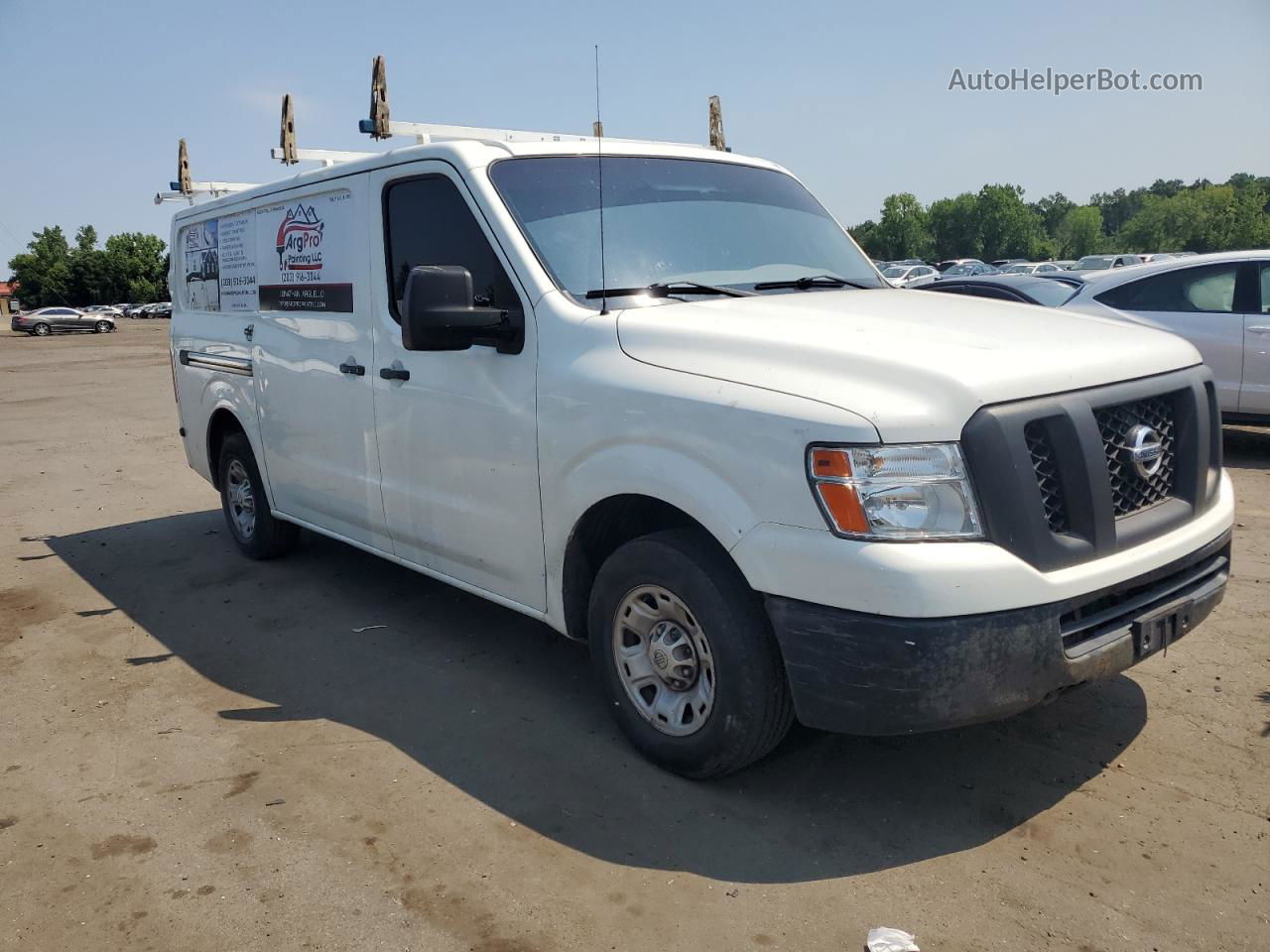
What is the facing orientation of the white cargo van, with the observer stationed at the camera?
facing the viewer and to the right of the viewer

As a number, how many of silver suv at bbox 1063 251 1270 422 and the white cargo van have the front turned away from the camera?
0

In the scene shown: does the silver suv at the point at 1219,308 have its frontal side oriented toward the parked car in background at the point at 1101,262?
no

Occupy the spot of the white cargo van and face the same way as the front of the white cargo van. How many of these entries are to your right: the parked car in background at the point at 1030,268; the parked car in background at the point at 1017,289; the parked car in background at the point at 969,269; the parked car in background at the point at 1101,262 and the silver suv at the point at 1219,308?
0

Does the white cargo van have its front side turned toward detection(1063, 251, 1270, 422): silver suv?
no

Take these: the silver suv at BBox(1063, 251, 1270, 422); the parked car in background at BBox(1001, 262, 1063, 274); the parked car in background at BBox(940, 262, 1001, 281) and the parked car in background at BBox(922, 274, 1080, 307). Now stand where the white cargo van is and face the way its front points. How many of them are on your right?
0
